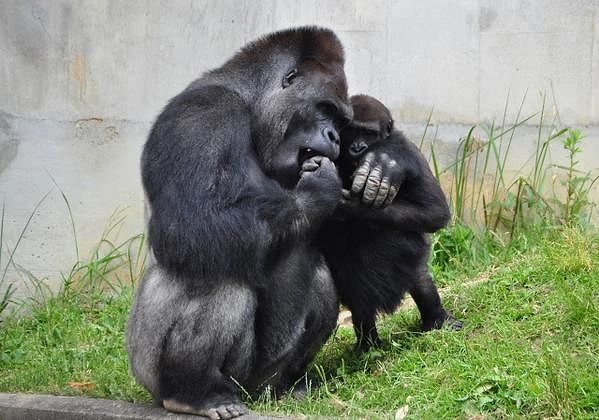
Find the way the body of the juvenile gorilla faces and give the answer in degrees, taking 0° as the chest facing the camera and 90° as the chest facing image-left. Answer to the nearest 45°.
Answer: approximately 45°

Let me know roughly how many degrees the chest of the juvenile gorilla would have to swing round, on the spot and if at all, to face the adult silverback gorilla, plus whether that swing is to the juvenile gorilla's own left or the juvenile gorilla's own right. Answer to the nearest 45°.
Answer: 0° — it already faces it
